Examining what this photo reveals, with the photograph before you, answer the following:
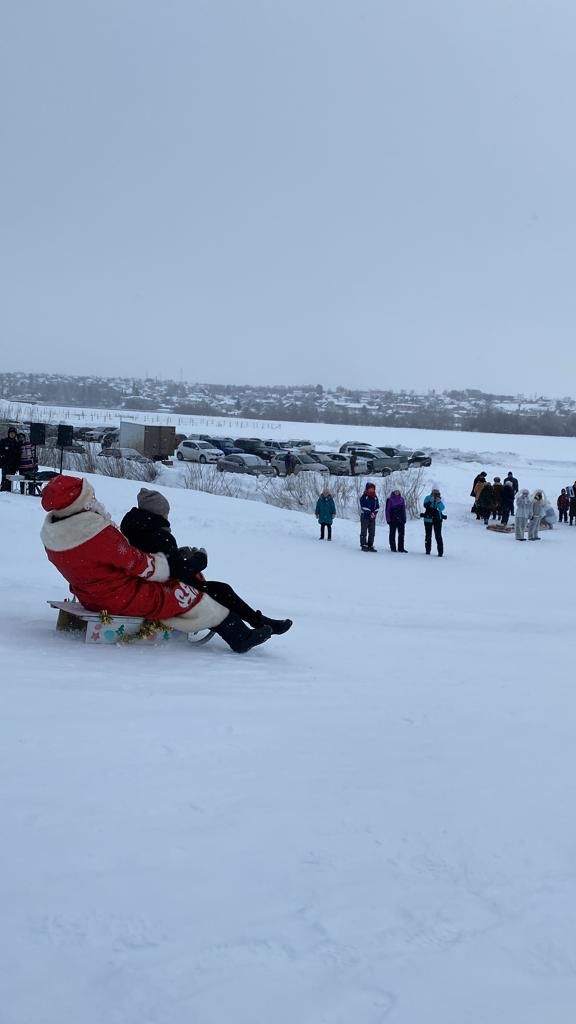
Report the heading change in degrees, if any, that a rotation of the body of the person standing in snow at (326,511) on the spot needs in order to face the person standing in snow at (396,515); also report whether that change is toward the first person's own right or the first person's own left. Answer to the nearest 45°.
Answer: approximately 45° to the first person's own left

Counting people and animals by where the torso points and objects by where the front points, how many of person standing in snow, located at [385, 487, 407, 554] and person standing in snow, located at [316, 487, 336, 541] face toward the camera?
2

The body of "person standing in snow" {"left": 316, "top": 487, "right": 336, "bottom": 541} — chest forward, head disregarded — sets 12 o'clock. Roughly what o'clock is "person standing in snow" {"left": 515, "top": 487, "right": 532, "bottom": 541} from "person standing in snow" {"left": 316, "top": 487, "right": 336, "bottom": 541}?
"person standing in snow" {"left": 515, "top": 487, "right": 532, "bottom": 541} is roughly at 8 o'clock from "person standing in snow" {"left": 316, "top": 487, "right": 336, "bottom": 541}.

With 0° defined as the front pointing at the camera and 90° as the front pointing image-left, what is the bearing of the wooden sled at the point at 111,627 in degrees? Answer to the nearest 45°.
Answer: approximately 270°

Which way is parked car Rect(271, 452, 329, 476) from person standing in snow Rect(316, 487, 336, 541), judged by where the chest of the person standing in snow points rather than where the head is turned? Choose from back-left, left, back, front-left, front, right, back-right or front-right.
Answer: back

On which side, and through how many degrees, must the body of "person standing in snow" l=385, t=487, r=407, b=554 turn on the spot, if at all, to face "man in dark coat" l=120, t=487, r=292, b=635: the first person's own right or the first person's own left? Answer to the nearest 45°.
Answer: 0° — they already face them

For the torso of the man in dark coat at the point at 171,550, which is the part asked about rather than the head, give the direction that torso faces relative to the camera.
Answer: to the viewer's right

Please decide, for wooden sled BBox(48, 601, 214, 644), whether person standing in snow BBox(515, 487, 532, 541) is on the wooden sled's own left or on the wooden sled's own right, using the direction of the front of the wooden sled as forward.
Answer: on the wooden sled's own left

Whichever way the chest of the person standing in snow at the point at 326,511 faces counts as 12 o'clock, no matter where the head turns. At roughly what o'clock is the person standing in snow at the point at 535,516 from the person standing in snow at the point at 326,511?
the person standing in snow at the point at 535,516 is roughly at 8 o'clock from the person standing in snow at the point at 326,511.
